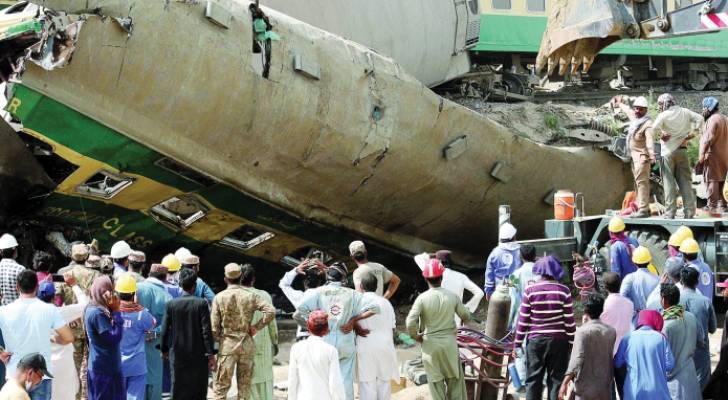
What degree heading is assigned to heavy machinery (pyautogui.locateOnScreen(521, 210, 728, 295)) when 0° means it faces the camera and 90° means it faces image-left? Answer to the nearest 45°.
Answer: approximately 90°

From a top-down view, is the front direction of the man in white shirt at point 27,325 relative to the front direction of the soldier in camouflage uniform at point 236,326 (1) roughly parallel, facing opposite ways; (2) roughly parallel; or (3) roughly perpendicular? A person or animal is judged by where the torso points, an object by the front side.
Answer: roughly parallel

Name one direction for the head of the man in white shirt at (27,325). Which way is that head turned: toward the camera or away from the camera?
away from the camera

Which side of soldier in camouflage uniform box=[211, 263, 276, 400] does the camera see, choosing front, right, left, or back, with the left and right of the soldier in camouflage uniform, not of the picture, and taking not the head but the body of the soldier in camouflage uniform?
back

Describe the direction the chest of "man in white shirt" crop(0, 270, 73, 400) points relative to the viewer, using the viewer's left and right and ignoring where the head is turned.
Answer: facing away from the viewer

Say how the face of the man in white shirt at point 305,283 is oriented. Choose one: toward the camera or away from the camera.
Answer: away from the camera

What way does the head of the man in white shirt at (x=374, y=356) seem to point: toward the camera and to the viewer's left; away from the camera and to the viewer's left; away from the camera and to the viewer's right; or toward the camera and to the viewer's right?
away from the camera and to the viewer's left

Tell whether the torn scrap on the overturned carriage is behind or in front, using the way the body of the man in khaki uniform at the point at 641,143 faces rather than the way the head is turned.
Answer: in front

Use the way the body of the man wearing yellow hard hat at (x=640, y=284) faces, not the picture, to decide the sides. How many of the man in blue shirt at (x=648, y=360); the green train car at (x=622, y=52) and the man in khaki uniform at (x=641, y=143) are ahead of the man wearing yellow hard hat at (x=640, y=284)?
2
